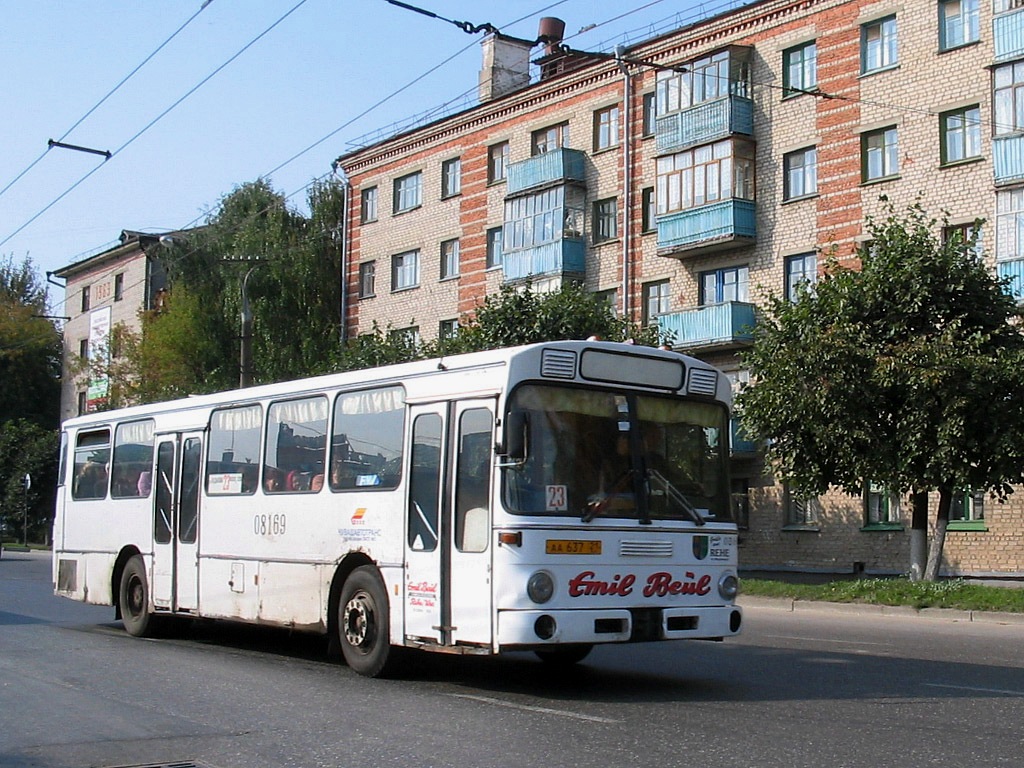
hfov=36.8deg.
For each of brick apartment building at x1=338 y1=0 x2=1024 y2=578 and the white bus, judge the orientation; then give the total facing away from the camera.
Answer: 0

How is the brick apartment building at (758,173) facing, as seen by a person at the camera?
facing the viewer and to the left of the viewer

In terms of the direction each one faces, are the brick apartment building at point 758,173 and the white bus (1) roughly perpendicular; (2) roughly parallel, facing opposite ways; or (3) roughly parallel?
roughly perpendicular

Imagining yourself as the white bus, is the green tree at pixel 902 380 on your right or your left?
on your left

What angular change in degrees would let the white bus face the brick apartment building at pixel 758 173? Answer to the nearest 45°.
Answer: approximately 135° to its left

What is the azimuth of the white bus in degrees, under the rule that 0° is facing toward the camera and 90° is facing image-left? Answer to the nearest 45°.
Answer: approximately 315°
